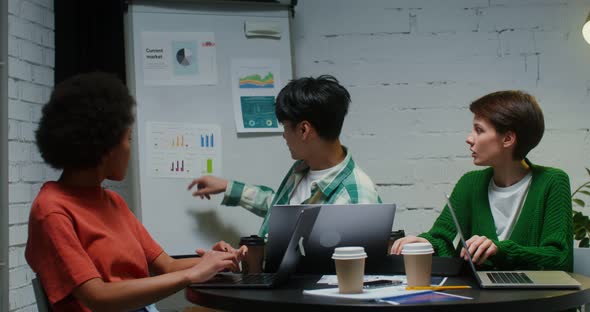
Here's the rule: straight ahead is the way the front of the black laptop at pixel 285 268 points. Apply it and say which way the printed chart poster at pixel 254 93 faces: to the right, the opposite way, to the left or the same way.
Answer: to the left

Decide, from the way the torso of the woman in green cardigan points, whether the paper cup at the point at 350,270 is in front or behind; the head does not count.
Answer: in front

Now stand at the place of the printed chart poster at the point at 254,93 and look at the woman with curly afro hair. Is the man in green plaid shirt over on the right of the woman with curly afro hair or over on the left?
left

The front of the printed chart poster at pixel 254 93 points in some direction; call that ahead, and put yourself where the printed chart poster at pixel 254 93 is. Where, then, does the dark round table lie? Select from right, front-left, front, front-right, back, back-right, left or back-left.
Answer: front

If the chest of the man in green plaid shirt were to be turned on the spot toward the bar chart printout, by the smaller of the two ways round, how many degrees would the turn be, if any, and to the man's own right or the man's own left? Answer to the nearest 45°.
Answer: approximately 90° to the man's own right

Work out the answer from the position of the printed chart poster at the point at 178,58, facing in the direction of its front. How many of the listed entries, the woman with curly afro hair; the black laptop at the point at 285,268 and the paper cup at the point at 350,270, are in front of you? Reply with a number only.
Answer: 3

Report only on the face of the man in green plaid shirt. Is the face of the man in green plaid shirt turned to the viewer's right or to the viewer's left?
to the viewer's left

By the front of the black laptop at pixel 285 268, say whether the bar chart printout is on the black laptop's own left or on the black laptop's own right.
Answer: on the black laptop's own right

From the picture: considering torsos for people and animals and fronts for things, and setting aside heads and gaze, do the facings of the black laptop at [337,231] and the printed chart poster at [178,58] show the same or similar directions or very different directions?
very different directions

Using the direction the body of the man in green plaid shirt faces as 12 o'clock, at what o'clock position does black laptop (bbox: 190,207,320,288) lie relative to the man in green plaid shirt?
The black laptop is roughly at 11 o'clock from the man in green plaid shirt.

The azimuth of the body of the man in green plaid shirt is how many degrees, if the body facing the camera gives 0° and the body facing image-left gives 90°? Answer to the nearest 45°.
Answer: approximately 45°

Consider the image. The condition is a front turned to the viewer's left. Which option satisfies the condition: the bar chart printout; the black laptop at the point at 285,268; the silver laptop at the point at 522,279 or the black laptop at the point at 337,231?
the black laptop at the point at 285,268

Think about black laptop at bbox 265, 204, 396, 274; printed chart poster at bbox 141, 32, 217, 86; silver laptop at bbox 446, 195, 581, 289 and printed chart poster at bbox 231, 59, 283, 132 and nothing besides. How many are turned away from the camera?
1

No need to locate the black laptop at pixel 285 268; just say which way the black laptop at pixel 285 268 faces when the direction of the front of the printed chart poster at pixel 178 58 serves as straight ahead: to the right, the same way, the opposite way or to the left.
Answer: to the right

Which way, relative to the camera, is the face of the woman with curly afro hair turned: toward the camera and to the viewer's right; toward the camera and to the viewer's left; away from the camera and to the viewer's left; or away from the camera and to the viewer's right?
away from the camera and to the viewer's right

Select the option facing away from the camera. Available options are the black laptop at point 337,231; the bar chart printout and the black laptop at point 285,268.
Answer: the black laptop at point 337,231
